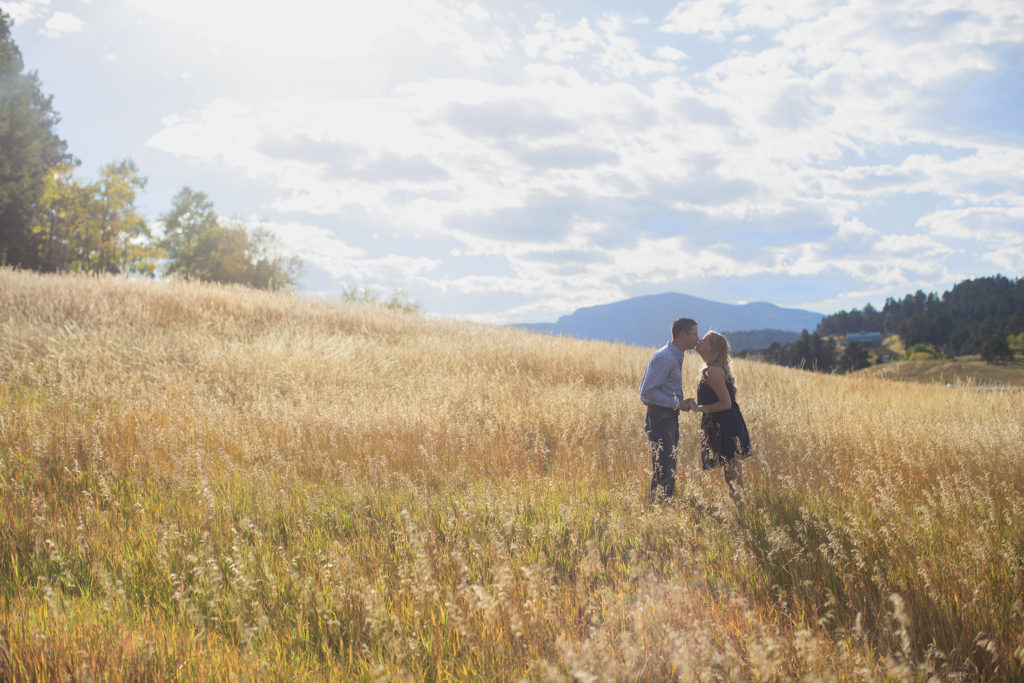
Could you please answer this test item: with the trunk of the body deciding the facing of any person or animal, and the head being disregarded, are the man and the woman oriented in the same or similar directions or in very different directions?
very different directions

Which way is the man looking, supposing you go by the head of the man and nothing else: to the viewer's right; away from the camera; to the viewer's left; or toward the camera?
to the viewer's right

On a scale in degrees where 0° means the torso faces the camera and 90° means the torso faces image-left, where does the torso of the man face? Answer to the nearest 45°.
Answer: approximately 270°

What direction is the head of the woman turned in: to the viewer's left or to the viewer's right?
to the viewer's left

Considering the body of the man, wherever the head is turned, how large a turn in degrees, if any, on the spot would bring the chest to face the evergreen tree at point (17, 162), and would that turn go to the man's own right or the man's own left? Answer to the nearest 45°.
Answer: approximately 135° to the man's own left

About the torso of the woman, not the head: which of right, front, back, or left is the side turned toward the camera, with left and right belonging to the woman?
left
